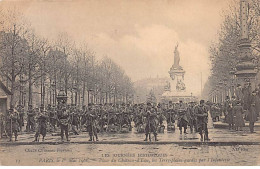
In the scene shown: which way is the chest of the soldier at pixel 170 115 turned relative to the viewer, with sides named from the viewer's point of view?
facing the viewer

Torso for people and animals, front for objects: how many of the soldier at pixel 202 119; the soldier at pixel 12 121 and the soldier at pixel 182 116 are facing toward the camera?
3

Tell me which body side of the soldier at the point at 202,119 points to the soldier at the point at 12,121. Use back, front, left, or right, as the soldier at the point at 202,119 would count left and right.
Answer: right

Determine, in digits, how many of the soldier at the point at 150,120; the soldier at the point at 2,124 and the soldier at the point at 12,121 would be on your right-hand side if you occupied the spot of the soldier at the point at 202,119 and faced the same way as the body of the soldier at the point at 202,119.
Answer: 3

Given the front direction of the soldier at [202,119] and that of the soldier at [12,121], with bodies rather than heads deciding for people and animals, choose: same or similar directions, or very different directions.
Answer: same or similar directions

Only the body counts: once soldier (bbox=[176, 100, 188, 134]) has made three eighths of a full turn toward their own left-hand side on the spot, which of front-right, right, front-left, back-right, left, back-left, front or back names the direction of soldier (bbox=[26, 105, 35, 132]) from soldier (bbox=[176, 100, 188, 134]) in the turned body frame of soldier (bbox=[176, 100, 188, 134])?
back-left

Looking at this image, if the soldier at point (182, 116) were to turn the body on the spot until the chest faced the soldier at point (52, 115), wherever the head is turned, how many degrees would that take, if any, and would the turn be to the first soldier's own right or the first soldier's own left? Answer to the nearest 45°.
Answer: approximately 90° to the first soldier's own right

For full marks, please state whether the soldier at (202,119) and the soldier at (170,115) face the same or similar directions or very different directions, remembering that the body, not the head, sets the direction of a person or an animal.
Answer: same or similar directions

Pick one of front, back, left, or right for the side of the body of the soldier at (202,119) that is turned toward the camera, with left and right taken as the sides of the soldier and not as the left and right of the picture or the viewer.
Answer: front

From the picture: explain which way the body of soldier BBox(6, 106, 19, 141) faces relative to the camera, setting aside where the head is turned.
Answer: toward the camera

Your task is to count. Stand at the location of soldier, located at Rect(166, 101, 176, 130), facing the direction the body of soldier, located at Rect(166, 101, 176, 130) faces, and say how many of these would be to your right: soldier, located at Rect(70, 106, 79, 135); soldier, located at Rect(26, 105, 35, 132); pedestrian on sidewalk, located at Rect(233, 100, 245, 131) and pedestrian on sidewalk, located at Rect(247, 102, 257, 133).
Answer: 2
